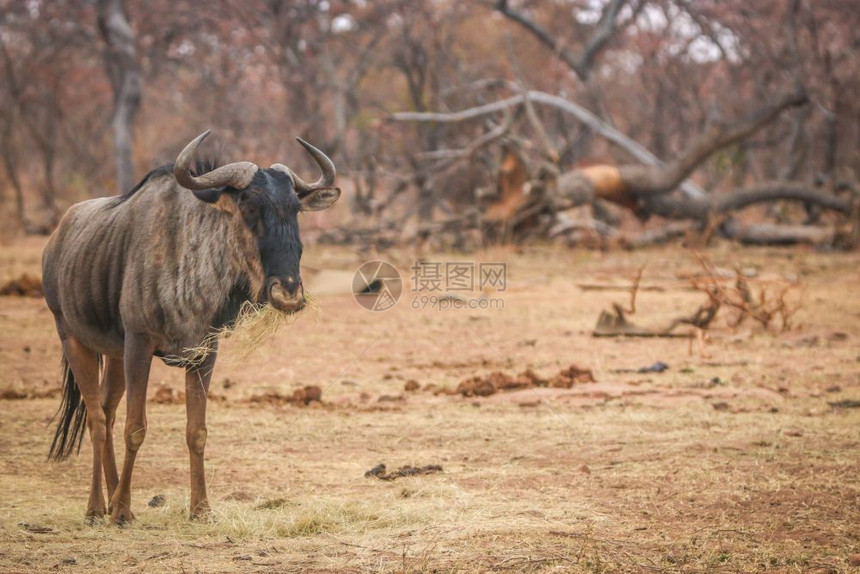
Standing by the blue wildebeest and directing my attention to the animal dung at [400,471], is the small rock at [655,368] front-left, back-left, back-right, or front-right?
front-left

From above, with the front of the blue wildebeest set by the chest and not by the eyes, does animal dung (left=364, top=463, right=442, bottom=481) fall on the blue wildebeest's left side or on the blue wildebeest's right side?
on the blue wildebeest's left side

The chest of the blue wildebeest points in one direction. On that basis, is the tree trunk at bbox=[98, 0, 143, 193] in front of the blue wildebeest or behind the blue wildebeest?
behind

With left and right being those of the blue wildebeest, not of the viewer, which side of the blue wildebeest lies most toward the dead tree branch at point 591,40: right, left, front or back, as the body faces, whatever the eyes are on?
left

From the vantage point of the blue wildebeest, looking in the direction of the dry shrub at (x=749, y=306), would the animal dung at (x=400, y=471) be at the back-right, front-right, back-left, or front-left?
front-right

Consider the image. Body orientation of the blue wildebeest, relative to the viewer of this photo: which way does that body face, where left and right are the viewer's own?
facing the viewer and to the right of the viewer

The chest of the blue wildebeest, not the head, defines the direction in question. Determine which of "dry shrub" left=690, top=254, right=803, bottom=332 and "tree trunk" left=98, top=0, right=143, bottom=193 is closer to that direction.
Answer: the dry shrub

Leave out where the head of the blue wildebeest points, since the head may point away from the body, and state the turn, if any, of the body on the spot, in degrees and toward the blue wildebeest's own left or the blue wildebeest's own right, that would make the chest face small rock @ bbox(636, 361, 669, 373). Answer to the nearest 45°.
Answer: approximately 90° to the blue wildebeest's own left

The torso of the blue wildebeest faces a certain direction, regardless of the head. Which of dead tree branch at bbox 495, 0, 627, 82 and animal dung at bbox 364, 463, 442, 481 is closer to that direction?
the animal dung
